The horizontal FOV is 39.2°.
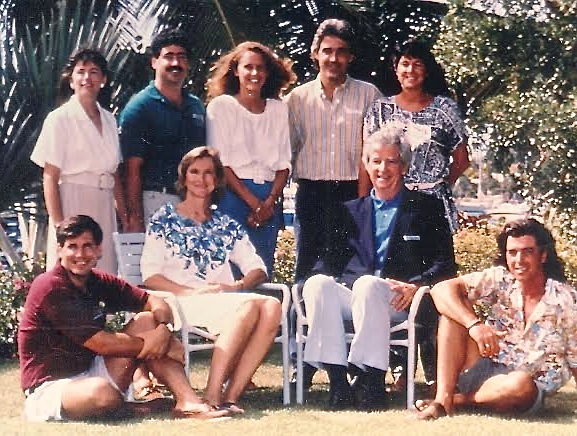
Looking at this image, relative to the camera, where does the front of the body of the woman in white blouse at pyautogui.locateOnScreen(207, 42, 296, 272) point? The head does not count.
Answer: toward the camera

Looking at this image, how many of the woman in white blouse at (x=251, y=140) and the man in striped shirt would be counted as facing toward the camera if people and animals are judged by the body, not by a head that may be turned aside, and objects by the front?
2

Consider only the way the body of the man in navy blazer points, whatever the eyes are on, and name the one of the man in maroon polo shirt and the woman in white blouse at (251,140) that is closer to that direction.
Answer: the man in maroon polo shirt

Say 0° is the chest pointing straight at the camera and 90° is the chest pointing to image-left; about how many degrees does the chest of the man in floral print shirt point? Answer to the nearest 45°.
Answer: approximately 45°

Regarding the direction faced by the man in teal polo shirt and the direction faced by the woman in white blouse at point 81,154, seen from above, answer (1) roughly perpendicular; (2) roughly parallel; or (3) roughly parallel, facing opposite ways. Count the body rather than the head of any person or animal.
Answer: roughly parallel

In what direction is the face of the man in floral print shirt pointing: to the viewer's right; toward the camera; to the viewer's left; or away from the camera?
toward the camera

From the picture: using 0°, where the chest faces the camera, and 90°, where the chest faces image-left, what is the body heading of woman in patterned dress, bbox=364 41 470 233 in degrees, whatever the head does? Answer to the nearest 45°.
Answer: approximately 0°

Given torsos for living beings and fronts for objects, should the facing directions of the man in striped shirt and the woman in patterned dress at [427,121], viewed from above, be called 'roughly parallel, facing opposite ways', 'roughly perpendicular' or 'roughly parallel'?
roughly parallel

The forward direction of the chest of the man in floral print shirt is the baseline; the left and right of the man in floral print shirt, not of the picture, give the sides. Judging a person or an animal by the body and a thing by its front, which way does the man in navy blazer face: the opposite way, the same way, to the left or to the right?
the same way

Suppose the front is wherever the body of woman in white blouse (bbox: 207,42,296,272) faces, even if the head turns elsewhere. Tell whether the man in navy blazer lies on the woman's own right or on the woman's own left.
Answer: on the woman's own left

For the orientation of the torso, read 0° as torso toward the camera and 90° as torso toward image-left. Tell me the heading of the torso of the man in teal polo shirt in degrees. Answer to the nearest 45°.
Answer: approximately 315°

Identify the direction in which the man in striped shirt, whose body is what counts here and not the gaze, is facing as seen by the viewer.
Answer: toward the camera

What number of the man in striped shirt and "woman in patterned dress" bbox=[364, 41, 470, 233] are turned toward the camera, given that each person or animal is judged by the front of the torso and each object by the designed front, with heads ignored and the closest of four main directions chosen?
2

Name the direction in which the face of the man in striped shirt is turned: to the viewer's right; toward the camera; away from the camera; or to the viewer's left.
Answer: toward the camera
